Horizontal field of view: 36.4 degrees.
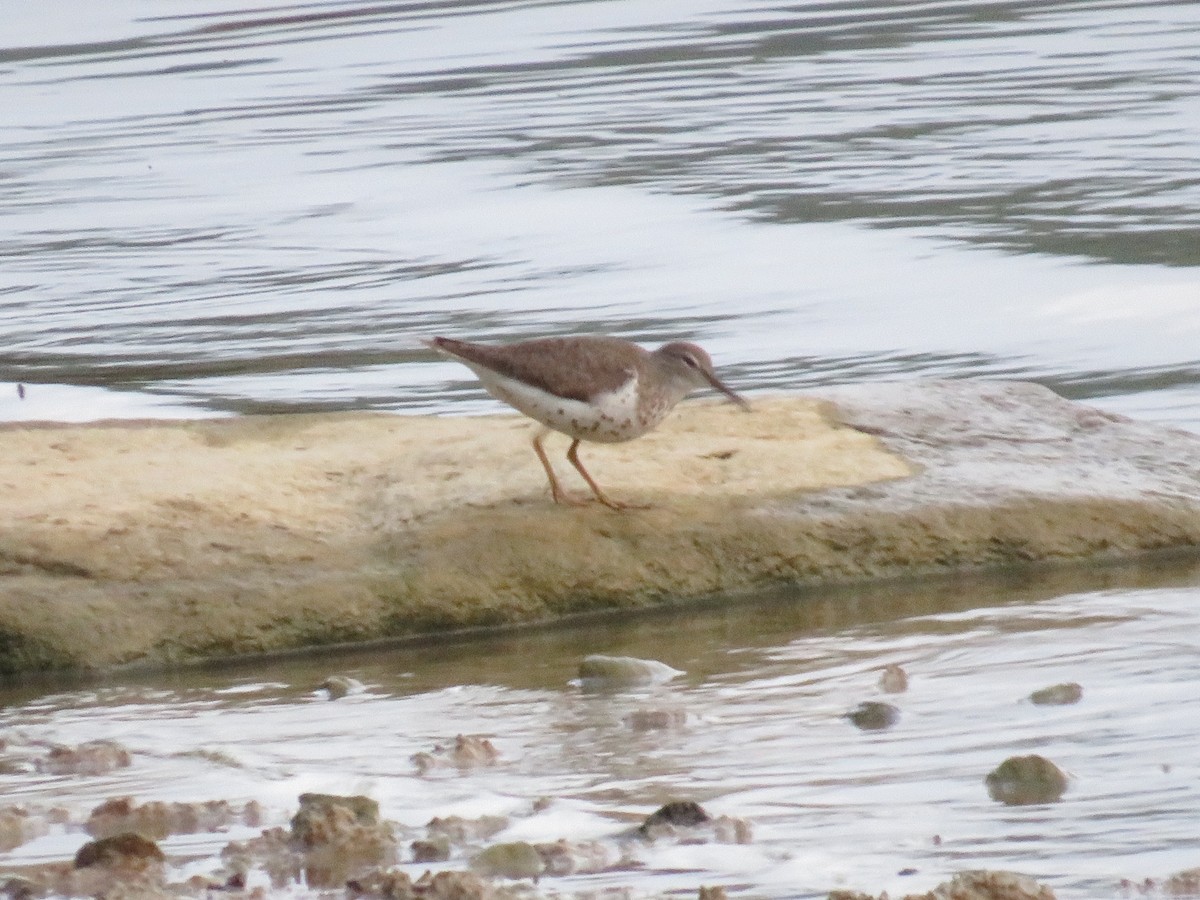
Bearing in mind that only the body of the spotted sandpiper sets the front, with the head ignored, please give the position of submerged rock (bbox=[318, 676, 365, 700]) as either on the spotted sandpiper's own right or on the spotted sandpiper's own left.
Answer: on the spotted sandpiper's own right

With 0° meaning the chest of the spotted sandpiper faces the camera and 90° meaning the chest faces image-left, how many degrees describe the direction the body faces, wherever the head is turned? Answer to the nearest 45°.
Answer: approximately 270°

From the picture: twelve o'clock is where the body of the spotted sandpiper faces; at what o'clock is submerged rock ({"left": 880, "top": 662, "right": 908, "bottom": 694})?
The submerged rock is roughly at 2 o'clock from the spotted sandpiper.

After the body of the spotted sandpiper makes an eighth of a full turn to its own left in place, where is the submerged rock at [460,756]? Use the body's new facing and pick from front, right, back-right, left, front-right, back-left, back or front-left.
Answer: back-right

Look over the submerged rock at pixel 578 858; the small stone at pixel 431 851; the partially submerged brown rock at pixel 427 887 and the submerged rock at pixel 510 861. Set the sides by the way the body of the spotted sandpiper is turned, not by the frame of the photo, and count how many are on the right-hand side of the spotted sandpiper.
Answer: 4

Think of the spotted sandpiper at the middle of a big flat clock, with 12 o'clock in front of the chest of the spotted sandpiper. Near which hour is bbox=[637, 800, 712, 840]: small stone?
The small stone is roughly at 3 o'clock from the spotted sandpiper.

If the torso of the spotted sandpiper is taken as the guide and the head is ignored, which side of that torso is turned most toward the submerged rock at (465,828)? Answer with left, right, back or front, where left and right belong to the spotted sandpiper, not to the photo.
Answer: right

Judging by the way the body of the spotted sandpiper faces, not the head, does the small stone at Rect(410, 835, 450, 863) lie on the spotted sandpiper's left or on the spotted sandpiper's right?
on the spotted sandpiper's right
